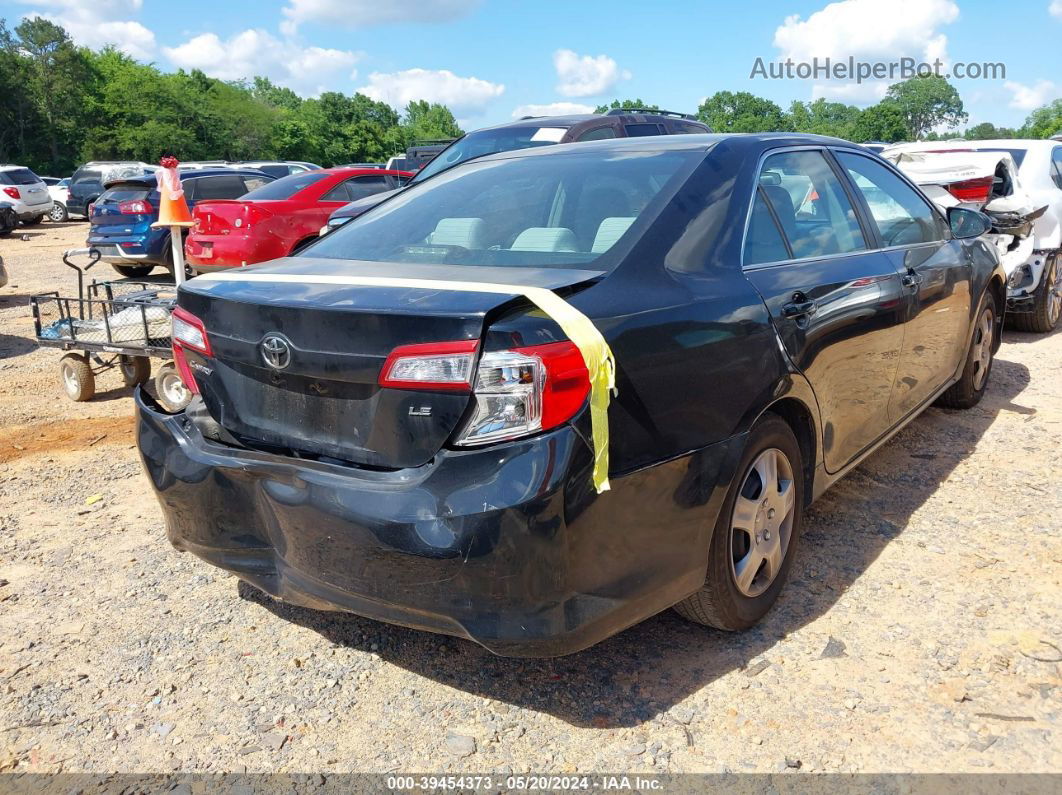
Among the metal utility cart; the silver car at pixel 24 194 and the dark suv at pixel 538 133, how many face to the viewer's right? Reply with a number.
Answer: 0

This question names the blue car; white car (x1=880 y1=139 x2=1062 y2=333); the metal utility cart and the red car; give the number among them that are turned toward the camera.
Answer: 0

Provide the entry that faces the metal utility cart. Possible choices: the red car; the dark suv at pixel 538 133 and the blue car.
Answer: the dark suv

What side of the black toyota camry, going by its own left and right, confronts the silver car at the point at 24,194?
left

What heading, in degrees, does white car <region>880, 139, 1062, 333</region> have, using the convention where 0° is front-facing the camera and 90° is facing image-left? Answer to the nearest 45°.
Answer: approximately 225°

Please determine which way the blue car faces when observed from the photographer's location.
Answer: facing away from the viewer and to the right of the viewer

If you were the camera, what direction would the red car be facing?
facing away from the viewer and to the right of the viewer

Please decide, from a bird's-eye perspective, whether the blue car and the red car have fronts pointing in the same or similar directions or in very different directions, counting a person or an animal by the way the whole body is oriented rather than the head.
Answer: same or similar directions

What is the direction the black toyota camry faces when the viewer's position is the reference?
facing away from the viewer and to the right of the viewer

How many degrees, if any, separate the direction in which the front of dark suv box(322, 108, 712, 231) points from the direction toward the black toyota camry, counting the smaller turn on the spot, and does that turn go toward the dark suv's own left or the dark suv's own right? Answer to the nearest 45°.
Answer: approximately 45° to the dark suv's own left

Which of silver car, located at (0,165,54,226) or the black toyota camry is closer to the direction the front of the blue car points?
the silver car

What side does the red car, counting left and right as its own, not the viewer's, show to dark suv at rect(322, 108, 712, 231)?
right

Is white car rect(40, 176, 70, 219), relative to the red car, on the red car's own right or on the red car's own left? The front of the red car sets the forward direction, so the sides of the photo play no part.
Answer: on the red car's own left

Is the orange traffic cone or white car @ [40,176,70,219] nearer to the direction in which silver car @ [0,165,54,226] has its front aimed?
the white car

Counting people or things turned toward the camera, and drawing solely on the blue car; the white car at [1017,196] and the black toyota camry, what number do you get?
0
